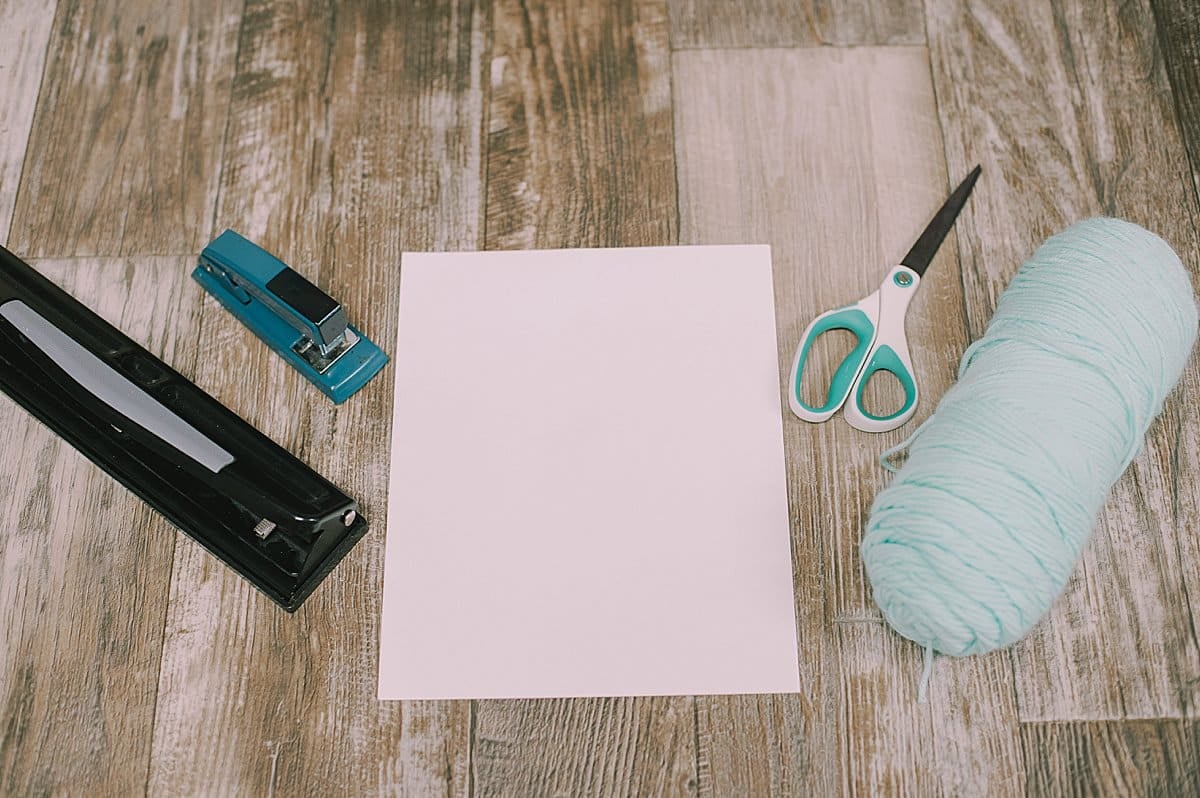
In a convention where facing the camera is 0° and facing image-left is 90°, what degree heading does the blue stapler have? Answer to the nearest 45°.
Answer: approximately 315°

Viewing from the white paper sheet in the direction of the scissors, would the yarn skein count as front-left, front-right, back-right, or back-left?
front-right

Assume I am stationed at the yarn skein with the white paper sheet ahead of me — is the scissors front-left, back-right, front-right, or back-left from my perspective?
front-right
